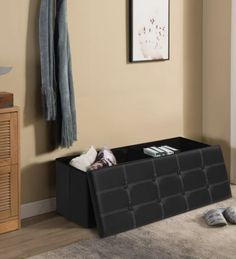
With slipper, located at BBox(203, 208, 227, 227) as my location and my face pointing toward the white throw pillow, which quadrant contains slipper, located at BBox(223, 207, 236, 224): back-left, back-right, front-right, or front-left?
back-right

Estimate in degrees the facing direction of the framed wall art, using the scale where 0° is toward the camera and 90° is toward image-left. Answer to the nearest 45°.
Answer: approximately 315°

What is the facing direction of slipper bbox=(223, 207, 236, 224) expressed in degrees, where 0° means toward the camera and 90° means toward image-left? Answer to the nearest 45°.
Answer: approximately 90°

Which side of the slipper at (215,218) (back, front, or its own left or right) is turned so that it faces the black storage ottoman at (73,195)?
front

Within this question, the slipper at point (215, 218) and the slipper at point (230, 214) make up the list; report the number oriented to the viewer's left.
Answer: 2

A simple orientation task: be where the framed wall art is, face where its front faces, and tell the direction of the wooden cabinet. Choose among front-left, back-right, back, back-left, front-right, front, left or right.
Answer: right

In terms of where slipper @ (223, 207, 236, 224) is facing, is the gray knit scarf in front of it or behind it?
in front

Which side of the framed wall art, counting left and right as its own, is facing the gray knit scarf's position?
right

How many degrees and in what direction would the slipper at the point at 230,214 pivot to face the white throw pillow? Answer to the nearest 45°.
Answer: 0° — it already faces it
